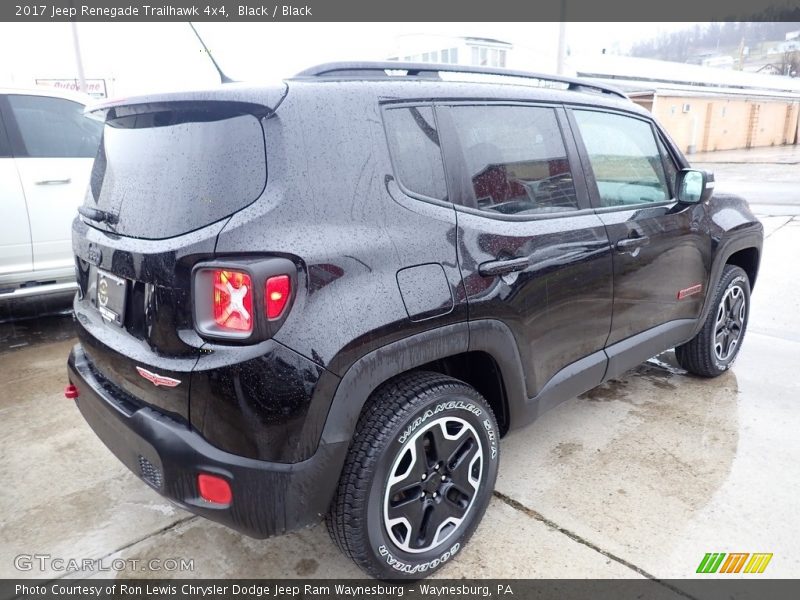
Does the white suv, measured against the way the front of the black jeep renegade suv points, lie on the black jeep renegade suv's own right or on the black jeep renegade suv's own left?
on the black jeep renegade suv's own left

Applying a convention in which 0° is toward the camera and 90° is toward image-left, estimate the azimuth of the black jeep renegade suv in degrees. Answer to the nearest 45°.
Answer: approximately 225°

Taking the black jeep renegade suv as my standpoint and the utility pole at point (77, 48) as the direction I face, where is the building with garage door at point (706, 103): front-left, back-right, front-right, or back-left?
front-right

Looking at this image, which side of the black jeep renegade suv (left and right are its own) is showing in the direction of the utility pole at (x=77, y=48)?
left

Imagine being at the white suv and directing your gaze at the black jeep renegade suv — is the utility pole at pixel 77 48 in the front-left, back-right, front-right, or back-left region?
back-left

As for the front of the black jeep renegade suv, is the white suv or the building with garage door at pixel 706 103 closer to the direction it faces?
the building with garage door

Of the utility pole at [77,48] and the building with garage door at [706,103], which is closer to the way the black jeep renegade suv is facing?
the building with garage door

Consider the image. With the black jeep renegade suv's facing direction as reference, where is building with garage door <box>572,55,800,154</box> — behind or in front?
in front
